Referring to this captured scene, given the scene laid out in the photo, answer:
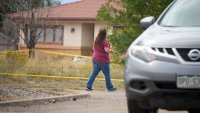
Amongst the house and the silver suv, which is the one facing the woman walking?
the house

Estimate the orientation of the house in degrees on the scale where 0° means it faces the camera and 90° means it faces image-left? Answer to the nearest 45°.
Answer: approximately 0°

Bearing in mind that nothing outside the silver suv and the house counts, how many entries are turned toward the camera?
2

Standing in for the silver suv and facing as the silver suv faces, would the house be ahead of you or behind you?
behind

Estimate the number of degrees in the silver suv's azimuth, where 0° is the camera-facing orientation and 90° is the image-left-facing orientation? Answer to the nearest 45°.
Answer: approximately 0°
